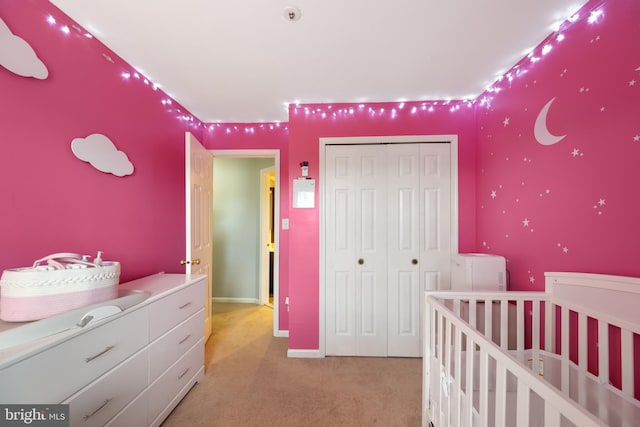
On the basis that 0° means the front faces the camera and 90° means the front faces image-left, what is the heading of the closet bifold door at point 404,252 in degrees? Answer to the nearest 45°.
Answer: approximately 0°

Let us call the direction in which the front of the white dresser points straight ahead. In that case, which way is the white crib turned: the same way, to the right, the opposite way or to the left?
the opposite way

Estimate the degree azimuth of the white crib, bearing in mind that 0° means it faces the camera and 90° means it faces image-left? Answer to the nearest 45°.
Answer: approximately 45°

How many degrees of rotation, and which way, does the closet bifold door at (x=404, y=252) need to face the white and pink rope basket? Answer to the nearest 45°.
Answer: approximately 45° to its right

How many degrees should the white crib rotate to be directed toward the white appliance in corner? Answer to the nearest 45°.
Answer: approximately 90° to its right

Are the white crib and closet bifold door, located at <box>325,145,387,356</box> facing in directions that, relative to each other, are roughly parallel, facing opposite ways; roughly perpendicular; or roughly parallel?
roughly perpendicular

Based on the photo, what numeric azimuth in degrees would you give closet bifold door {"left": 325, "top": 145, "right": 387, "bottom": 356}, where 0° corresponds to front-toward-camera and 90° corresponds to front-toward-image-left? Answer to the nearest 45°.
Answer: approximately 0°

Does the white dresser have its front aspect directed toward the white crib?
yes
